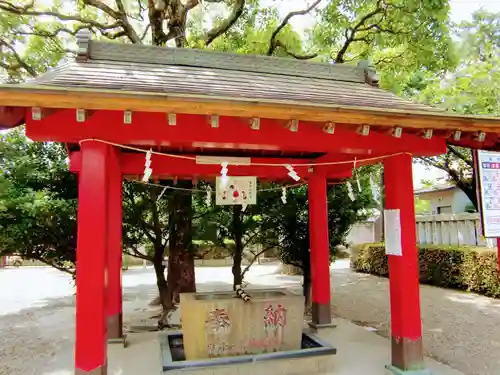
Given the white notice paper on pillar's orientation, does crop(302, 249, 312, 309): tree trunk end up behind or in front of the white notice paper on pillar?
behind

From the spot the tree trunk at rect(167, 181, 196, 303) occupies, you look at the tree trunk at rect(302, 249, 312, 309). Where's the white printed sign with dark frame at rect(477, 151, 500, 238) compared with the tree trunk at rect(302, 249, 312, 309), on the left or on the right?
right

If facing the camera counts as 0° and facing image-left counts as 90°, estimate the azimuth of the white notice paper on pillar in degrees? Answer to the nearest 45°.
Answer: approximately 0°

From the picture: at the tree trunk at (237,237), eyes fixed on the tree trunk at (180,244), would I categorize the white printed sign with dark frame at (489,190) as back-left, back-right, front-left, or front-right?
back-left

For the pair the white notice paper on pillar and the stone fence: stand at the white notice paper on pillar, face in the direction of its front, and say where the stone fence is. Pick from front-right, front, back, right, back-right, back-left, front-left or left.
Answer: back

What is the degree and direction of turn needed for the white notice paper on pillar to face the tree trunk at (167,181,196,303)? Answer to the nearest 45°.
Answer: approximately 135° to its right

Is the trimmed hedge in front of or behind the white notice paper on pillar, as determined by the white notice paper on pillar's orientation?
behind
